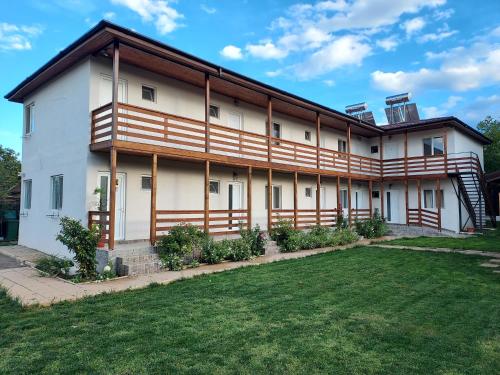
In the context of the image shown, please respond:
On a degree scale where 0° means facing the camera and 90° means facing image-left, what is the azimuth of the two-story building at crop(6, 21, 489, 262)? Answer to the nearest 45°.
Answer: approximately 315°

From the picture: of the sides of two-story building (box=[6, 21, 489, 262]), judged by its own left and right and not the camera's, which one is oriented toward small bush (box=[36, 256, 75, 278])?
right

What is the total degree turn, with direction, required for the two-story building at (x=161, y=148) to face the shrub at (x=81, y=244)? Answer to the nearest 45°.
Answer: approximately 45° to its right
